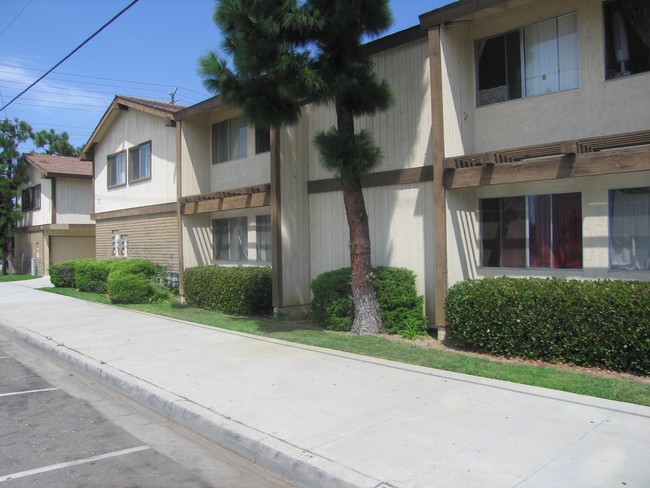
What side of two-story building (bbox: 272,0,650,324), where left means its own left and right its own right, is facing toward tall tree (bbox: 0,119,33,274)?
right

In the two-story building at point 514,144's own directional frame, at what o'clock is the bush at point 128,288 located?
The bush is roughly at 2 o'clock from the two-story building.

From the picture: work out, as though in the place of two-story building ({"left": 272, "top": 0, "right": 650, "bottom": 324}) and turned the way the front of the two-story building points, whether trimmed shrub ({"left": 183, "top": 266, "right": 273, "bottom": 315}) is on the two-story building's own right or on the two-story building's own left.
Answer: on the two-story building's own right

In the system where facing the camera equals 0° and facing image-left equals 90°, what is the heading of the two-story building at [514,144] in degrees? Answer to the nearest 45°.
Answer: approximately 45°

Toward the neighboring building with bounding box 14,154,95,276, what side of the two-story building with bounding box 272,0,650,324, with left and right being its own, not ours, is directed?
right

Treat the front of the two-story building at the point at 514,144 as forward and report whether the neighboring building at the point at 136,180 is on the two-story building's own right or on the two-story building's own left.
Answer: on the two-story building's own right

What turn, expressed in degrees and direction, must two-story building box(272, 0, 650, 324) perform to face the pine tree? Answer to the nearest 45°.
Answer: approximately 45° to its right
